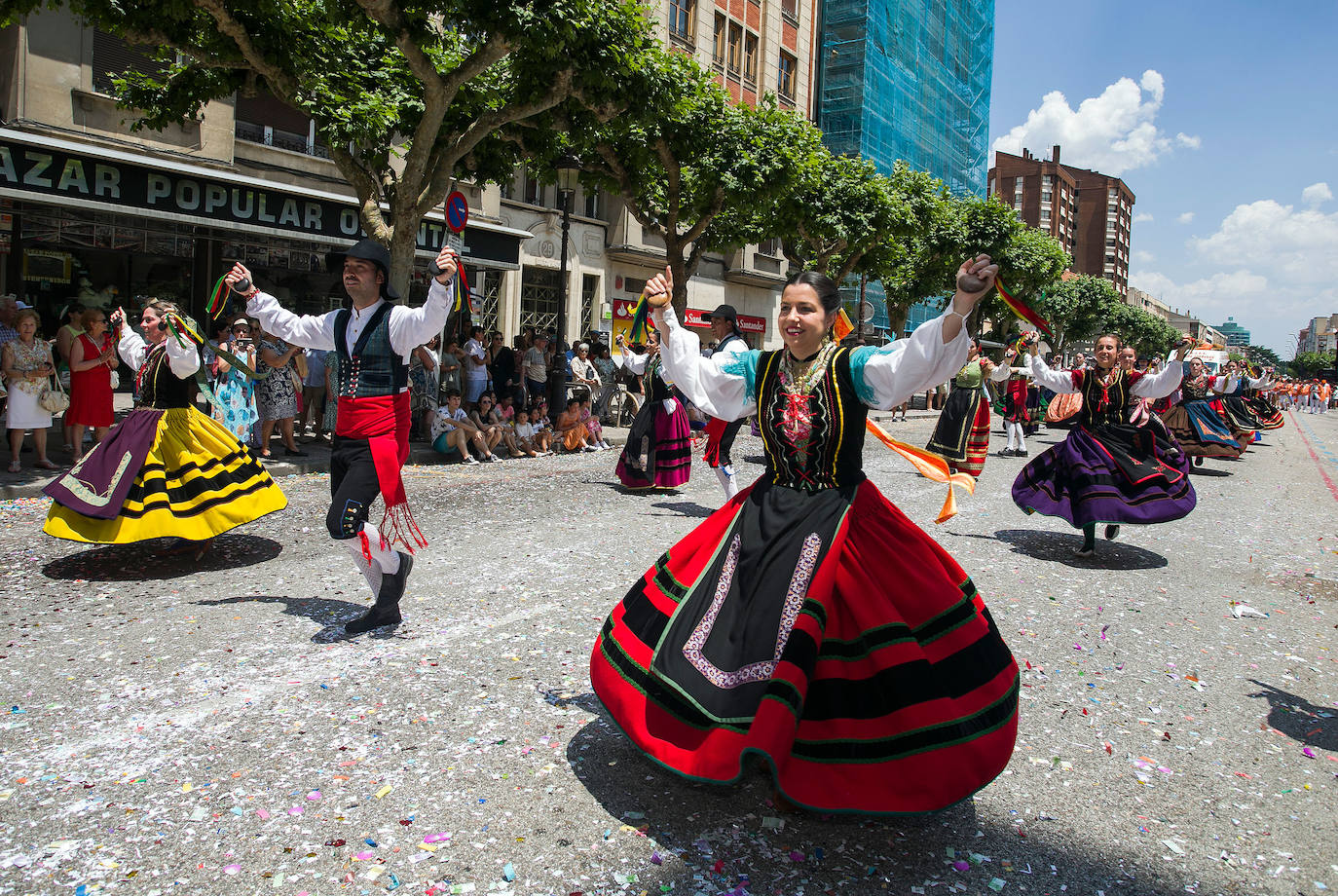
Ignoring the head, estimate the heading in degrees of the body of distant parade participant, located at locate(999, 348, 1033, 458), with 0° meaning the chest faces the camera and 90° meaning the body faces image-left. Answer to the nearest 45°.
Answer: approximately 45°

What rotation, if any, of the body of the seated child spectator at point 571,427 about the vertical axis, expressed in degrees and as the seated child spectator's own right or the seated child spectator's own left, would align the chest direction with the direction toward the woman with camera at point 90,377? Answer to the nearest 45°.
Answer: approximately 90° to the seated child spectator's own right

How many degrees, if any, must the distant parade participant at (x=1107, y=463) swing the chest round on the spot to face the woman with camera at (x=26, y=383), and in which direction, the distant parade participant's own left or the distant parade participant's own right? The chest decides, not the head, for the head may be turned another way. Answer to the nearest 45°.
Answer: approximately 90° to the distant parade participant's own right

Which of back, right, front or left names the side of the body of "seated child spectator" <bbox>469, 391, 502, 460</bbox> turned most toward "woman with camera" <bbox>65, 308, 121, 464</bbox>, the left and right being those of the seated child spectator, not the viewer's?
right

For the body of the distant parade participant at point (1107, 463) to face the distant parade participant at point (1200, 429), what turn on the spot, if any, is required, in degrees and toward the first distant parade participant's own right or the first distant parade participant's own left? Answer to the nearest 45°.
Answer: approximately 180°

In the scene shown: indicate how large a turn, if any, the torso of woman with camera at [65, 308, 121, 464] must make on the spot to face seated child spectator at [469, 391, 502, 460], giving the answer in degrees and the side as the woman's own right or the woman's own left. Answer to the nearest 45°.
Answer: approximately 45° to the woman's own left

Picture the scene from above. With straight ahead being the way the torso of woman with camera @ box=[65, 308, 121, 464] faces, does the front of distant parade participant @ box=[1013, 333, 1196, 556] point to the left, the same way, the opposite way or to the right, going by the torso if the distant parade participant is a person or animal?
to the right
